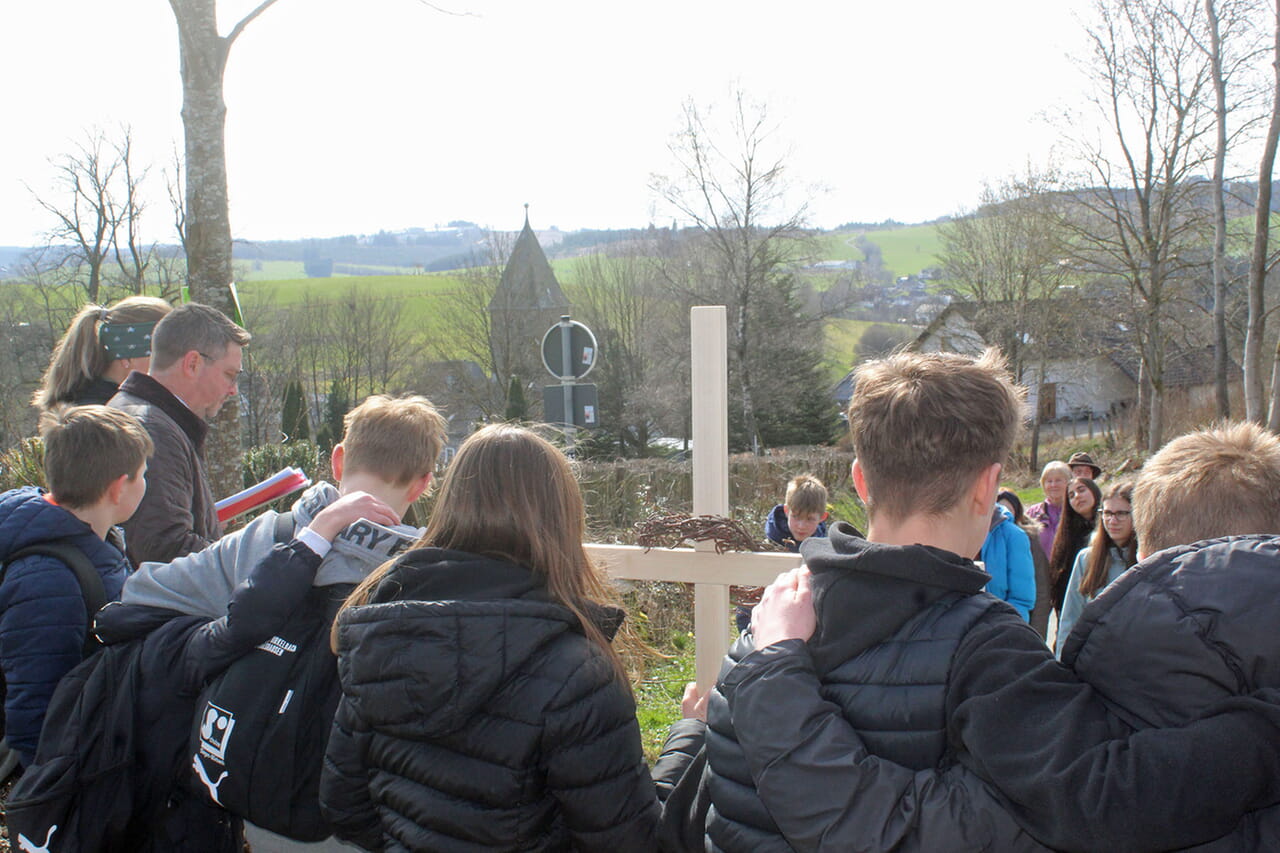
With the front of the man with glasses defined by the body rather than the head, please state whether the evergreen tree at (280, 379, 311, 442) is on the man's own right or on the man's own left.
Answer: on the man's own left

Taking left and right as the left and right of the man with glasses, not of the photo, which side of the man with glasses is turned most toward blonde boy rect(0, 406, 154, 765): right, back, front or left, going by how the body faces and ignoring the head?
right

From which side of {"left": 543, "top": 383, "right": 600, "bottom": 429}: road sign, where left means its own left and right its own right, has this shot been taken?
back

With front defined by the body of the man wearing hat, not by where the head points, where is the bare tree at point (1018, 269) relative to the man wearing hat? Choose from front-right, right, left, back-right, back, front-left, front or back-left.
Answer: back-right

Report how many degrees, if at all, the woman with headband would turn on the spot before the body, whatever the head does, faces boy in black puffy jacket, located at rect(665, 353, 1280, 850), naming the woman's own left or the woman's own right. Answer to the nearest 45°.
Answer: approximately 90° to the woman's own right

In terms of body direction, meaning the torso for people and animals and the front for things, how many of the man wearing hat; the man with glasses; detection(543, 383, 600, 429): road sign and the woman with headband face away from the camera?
1

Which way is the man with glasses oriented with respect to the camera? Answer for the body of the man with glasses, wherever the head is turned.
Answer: to the viewer's right

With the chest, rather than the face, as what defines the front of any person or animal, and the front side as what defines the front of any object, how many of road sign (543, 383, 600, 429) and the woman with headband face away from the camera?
1

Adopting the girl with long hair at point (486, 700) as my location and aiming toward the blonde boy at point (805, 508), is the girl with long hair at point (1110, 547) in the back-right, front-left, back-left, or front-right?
front-right

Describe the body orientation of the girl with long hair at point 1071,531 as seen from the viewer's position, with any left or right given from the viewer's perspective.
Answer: facing the viewer and to the left of the viewer

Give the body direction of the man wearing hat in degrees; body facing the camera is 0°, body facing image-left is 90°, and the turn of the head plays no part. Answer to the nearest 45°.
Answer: approximately 45°

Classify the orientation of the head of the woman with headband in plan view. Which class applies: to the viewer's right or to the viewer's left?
to the viewer's right

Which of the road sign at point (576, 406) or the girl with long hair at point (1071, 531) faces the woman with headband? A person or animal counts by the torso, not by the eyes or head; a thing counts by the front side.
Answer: the girl with long hair
